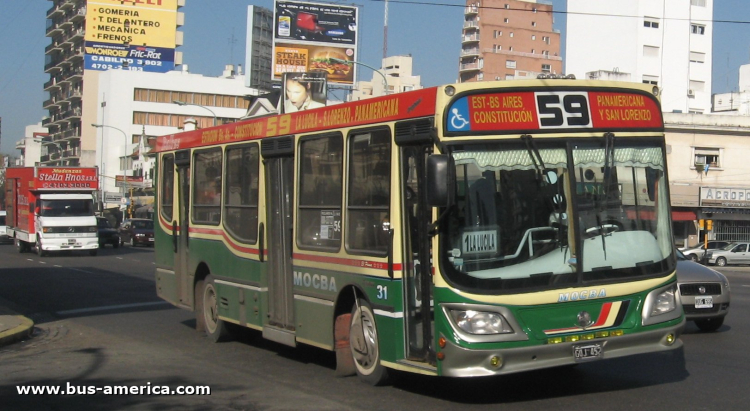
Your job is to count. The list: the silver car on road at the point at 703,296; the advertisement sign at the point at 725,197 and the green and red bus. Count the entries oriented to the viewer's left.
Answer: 0

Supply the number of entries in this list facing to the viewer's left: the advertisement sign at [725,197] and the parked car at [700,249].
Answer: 1

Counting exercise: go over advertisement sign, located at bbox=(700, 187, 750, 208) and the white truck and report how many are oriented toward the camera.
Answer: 2

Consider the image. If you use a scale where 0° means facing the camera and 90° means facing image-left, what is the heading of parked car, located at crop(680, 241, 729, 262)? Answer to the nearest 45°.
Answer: approximately 90°

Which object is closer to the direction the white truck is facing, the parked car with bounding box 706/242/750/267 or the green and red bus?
the green and red bus

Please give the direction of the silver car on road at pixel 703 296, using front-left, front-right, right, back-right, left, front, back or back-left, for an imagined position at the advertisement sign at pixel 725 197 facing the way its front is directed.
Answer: front

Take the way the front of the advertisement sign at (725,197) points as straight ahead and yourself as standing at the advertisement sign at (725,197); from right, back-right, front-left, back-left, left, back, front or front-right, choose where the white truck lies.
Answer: front-right

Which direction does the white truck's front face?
toward the camera

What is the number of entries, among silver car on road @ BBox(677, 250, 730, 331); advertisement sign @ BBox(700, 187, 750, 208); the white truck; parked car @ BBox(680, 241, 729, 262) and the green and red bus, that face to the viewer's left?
1

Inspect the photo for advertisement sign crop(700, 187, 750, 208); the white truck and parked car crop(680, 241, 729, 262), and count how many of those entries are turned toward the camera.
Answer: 2

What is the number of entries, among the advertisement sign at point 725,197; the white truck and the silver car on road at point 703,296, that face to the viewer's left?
0

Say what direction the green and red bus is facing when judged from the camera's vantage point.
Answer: facing the viewer and to the right of the viewer

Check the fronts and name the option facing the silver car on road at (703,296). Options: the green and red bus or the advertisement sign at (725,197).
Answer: the advertisement sign

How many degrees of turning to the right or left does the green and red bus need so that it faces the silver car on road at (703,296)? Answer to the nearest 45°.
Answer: approximately 90° to its left
